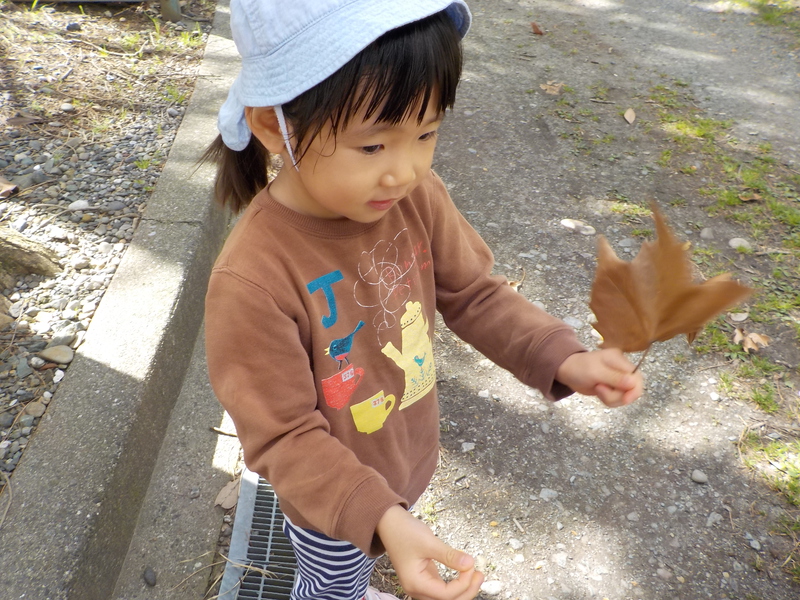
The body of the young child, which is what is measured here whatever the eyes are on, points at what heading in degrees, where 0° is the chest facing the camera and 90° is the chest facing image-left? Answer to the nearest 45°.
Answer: approximately 315°

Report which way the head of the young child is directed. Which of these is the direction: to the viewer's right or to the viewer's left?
to the viewer's right

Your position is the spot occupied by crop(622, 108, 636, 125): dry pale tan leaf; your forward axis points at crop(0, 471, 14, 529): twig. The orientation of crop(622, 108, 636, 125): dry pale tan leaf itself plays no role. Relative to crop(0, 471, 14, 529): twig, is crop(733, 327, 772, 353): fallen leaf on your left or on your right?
left

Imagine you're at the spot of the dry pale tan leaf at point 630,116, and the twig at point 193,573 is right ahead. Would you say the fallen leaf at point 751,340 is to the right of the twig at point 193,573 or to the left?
left

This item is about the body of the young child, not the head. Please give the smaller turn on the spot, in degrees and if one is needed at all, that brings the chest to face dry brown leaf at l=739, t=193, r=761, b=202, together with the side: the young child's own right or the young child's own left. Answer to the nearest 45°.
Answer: approximately 90° to the young child's own left
